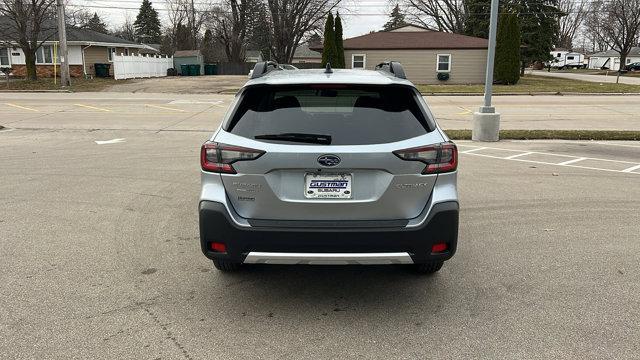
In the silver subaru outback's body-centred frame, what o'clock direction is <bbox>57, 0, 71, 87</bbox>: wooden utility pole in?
The wooden utility pole is roughly at 11 o'clock from the silver subaru outback.

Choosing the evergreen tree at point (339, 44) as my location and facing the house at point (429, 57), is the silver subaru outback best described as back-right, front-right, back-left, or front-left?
back-right

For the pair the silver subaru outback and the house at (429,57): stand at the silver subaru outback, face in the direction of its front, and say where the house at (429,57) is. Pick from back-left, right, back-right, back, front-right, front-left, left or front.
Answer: front

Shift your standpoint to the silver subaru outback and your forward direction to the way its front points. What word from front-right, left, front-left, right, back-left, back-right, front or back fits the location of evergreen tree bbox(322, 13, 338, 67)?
front

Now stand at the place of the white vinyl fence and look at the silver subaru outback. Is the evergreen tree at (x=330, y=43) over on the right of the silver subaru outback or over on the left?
left

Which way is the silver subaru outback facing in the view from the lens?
facing away from the viewer

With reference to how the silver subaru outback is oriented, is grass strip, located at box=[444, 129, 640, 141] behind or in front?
in front

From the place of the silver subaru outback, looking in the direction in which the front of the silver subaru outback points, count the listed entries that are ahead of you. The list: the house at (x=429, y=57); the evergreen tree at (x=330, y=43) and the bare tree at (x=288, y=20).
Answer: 3

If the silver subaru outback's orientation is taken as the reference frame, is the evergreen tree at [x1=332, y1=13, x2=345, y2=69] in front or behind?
in front
